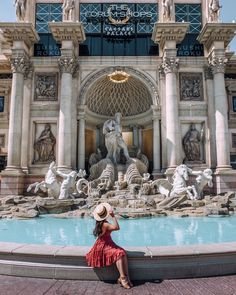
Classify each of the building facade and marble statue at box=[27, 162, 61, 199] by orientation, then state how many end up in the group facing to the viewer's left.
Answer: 1

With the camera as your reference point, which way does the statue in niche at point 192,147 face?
facing the viewer

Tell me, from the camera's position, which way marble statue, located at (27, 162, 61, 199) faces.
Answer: facing to the left of the viewer

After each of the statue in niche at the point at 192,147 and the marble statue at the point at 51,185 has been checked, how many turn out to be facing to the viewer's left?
1

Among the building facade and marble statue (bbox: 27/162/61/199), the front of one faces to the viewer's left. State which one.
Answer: the marble statue

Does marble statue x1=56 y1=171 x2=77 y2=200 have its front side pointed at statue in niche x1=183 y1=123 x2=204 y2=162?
no

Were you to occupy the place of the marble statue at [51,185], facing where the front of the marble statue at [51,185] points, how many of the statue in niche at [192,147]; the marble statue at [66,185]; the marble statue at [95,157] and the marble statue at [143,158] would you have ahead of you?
0

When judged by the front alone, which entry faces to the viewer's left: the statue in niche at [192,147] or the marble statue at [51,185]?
the marble statue

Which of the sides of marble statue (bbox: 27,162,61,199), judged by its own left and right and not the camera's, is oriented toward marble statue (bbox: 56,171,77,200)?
back

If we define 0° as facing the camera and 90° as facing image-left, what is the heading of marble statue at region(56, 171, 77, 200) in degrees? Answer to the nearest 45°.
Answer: approximately 45°

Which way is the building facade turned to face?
toward the camera

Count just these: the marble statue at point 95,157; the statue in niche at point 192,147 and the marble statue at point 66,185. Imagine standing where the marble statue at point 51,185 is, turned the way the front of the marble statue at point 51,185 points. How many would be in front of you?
0

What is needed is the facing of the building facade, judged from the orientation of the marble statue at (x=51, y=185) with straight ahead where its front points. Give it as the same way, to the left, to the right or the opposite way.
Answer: to the left

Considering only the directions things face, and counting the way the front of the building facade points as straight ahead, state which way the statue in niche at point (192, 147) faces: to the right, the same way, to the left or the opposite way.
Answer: the same way
